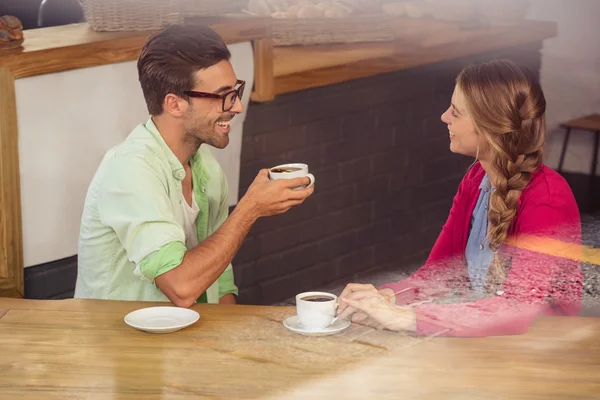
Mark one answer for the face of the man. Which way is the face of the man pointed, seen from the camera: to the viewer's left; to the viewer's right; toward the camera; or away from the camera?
to the viewer's right

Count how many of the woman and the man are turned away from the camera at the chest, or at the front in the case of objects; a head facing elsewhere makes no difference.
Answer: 0

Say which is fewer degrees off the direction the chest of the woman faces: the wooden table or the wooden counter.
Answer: the wooden table

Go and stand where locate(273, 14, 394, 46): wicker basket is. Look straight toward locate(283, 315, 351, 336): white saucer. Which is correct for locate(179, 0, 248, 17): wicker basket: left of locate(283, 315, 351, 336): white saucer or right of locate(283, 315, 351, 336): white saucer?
right

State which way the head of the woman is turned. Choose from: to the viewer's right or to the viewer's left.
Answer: to the viewer's left

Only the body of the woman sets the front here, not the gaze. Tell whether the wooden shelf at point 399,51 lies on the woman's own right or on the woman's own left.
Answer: on the woman's own right

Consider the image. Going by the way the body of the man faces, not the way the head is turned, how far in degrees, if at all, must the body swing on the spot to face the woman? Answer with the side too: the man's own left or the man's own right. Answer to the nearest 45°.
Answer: approximately 45° to the man's own left

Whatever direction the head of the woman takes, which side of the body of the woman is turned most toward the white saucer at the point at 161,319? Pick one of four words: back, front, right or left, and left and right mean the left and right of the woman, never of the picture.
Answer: front

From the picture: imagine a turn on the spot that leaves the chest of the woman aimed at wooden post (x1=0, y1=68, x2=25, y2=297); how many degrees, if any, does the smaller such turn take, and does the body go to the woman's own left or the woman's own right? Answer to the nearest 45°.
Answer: approximately 45° to the woman's own right

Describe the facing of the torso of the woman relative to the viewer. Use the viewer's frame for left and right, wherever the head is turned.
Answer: facing the viewer and to the left of the viewer
